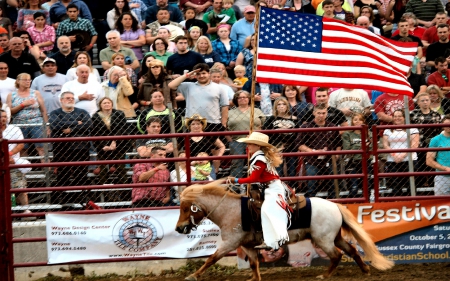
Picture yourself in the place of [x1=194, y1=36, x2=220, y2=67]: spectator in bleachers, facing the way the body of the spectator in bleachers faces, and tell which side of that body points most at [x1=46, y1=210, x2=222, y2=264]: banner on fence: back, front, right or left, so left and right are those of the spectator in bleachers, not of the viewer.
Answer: front

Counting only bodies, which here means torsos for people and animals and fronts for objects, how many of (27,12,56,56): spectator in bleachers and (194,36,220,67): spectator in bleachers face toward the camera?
2

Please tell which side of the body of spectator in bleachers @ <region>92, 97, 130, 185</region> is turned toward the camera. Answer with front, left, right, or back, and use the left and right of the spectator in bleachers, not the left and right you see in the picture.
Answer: front

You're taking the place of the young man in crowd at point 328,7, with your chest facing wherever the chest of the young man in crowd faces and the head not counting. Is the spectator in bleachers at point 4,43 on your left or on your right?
on your right

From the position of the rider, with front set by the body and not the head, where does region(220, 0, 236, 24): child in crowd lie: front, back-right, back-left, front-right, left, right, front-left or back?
right

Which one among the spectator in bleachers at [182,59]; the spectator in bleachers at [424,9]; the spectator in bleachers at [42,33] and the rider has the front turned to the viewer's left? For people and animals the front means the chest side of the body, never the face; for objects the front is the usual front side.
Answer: the rider

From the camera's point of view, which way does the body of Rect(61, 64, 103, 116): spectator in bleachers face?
toward the camera

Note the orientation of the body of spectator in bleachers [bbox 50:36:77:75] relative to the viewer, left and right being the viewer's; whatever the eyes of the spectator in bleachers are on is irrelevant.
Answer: facing the viewer

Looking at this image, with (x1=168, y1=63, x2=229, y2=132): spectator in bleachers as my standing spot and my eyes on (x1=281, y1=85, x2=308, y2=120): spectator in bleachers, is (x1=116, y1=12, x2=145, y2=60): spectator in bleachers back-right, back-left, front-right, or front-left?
back-left

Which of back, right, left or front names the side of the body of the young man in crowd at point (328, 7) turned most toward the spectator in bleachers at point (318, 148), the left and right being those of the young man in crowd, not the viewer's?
front

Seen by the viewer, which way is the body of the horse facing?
to the viewer's left
